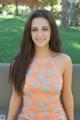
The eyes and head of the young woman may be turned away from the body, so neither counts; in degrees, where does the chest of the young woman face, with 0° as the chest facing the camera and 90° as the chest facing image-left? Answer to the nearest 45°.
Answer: approximately 0°

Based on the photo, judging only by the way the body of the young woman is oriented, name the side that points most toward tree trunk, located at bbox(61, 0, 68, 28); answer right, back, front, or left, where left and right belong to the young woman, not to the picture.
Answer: back
